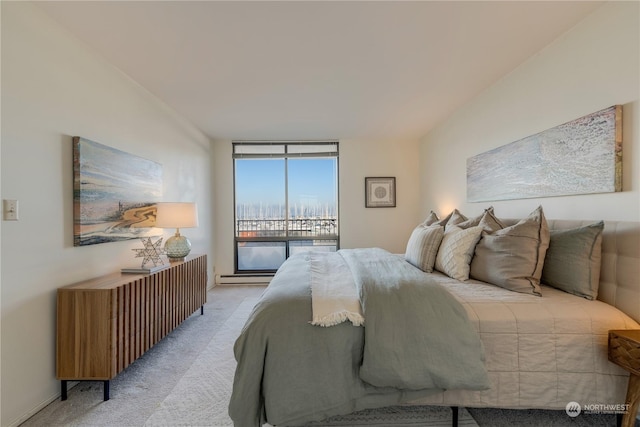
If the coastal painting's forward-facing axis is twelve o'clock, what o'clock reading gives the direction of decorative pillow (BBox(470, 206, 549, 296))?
The decorative pillow is roughly at 12 o'clock from the coastal painting.

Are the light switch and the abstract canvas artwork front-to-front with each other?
yes

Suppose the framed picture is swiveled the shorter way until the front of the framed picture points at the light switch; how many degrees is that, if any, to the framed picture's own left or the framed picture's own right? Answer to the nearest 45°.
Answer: approximately 45° to the framed picture's own right

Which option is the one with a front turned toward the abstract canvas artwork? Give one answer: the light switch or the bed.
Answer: the light switch

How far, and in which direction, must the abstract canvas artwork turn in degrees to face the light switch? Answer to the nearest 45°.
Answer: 0° — it already faces it

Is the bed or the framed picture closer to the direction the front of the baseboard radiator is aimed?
the bed

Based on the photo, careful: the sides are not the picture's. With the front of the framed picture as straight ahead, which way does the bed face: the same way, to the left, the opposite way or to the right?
to the right

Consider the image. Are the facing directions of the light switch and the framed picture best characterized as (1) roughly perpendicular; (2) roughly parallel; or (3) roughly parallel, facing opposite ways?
roughly perpendicular

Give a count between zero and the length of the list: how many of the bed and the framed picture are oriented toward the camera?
1

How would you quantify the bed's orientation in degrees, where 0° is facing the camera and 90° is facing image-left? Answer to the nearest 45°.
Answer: approximately 90°
